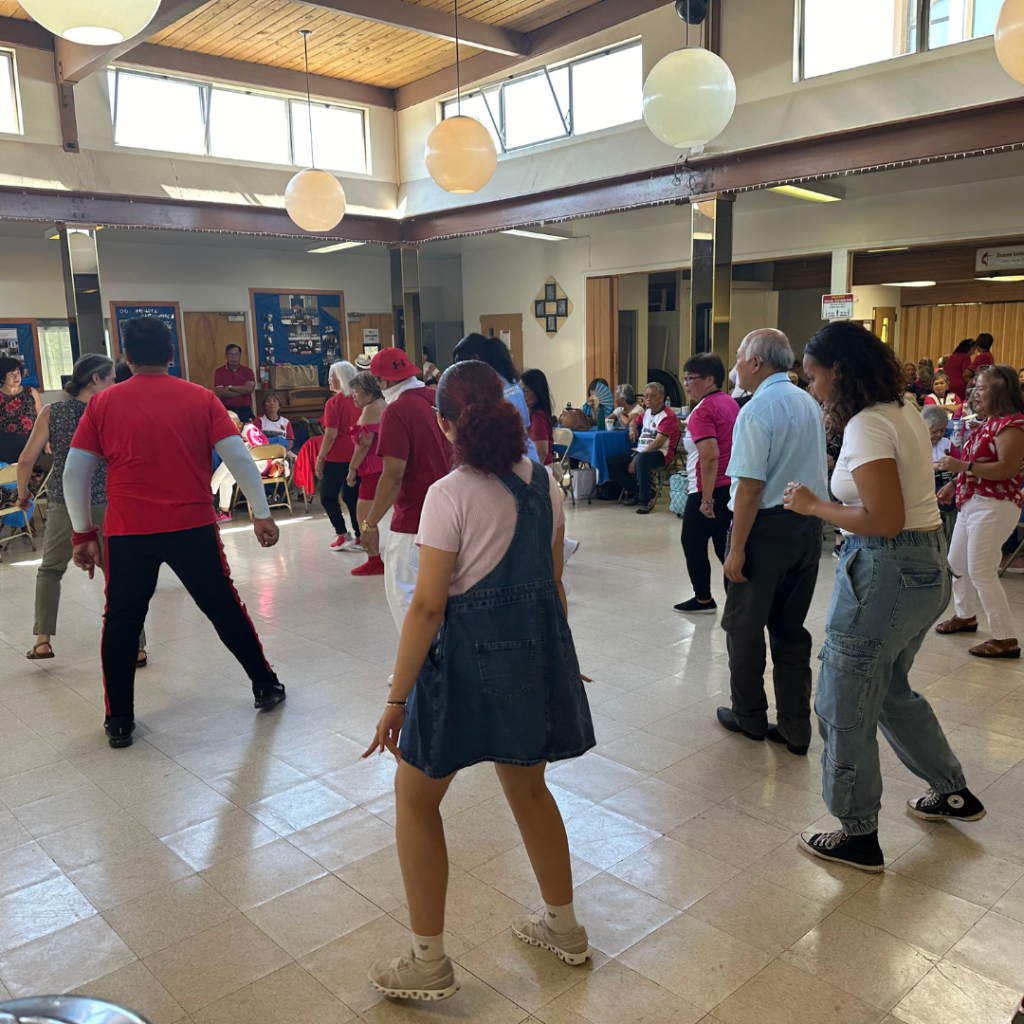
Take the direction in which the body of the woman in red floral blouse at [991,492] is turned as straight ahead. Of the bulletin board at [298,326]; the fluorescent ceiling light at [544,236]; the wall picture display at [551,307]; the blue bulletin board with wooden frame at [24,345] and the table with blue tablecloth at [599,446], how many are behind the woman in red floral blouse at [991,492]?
0

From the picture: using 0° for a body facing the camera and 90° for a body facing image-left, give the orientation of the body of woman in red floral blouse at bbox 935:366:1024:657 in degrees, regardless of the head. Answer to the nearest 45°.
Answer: approximately 90°

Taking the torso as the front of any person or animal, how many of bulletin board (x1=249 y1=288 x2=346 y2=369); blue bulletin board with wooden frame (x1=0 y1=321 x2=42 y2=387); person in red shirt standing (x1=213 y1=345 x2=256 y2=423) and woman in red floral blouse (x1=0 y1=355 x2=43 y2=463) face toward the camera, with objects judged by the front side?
4

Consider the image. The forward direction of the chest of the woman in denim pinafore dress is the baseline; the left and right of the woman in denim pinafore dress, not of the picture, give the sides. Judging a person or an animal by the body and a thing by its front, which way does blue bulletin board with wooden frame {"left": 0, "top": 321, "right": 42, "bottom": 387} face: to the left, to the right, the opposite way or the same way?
the opposite way

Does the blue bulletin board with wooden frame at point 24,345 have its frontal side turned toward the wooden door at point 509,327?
no

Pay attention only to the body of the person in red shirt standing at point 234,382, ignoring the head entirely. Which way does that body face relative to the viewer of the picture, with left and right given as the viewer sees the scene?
facing the viewer

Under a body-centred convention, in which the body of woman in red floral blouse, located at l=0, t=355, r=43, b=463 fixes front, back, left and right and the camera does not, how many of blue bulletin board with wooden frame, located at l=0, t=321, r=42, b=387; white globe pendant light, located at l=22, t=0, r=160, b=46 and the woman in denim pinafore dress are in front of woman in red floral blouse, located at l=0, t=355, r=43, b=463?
2

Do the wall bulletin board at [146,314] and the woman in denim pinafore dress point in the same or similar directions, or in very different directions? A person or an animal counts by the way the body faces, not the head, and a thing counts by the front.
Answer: very different directions

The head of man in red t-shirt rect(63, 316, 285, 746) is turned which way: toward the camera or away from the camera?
away from the camera

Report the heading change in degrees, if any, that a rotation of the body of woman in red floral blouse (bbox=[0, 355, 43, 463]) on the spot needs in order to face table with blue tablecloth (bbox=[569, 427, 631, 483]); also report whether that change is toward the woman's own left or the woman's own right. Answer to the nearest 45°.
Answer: approximately 90° to the woman's own left

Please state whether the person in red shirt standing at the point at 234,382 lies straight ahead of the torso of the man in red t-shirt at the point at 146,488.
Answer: yes

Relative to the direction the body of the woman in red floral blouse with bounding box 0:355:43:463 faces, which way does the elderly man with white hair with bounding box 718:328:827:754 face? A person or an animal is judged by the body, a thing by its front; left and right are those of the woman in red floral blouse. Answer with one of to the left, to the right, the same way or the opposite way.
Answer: the opposite way

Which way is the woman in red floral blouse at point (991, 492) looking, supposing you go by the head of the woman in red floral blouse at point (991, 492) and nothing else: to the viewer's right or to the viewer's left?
to the viewer's left

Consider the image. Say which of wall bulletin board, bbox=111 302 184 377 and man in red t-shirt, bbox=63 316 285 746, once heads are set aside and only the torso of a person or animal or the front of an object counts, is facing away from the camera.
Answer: the man in red t-shirt

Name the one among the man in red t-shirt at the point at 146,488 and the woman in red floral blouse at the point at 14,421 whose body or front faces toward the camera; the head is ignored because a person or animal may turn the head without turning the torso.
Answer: the woman in red floral blouse
